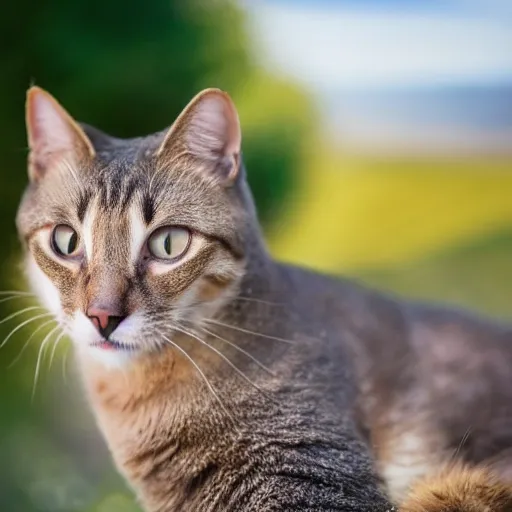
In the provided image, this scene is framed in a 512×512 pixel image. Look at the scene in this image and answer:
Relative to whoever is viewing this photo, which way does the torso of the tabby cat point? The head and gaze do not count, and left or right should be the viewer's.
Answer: facing the viewer and to the left of the viewer
